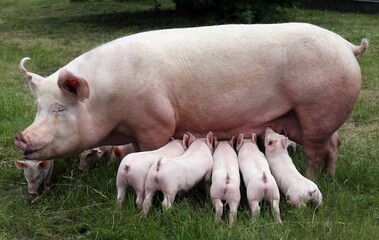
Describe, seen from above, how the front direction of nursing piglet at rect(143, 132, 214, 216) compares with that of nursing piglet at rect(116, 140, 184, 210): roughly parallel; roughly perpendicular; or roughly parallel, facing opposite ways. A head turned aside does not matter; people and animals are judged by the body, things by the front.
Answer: roughly parallel

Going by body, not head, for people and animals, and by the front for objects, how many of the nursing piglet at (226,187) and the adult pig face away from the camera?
1

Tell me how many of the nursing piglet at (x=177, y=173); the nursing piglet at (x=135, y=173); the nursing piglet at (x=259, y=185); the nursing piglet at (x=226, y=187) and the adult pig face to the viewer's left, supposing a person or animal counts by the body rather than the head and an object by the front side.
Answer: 1

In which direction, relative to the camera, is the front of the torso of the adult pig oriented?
to the viewer's left

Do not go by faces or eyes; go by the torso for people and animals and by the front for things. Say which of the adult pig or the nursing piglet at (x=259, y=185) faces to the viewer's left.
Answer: the adult pig

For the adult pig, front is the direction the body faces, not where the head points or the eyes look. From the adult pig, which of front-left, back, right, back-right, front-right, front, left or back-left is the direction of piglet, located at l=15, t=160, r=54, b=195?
front

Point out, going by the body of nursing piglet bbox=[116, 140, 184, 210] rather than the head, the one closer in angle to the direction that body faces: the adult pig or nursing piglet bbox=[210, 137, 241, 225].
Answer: the adult pig

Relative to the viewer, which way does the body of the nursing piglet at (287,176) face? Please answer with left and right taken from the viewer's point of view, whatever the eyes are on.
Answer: facing away from the viewer and to the left of the viewer

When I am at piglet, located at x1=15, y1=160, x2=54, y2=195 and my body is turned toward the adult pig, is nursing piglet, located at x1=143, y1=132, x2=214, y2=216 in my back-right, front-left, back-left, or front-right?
front-right

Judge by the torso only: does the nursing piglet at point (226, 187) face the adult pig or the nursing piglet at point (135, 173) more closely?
the adult pig

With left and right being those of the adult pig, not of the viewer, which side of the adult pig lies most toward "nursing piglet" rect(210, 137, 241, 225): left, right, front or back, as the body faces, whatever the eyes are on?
left

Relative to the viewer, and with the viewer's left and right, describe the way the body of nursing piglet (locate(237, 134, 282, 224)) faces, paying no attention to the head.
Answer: facing away from the viewer

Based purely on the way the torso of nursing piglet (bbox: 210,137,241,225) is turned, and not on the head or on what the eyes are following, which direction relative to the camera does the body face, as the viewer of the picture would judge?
away from the camera

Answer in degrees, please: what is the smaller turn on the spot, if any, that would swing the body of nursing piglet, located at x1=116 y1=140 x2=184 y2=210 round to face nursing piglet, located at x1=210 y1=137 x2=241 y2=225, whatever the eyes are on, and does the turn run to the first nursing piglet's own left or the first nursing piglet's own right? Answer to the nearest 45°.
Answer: approximately 45° to the first nursing piglet's own right

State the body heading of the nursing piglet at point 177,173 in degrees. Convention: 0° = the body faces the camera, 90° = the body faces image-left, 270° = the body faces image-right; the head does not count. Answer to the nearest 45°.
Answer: approximately 225°

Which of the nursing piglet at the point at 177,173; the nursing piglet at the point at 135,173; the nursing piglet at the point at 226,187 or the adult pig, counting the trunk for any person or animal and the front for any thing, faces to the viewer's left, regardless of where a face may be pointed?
the adult pig

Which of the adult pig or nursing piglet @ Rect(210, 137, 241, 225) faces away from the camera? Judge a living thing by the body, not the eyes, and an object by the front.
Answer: the nursing piglet
